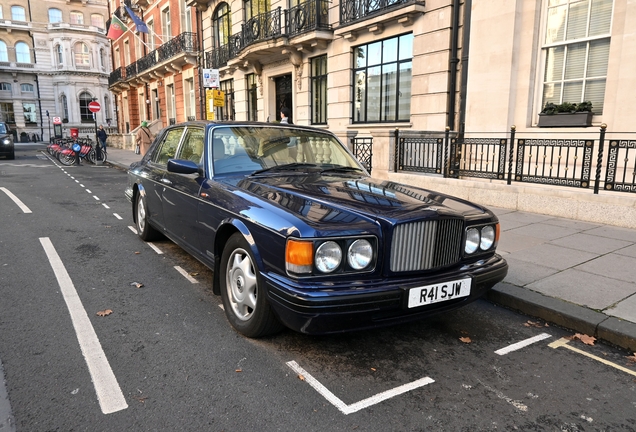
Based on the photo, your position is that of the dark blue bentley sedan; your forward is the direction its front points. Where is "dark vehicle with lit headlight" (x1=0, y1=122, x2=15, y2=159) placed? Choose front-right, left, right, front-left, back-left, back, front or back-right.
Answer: back

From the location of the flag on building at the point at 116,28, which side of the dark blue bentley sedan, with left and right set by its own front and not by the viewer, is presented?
back

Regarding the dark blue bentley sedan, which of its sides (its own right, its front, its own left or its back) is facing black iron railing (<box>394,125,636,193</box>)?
left

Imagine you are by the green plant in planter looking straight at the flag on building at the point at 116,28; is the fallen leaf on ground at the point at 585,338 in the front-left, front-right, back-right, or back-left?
back-left

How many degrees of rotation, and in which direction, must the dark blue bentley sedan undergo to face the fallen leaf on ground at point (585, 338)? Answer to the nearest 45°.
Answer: approximately 45° to its left

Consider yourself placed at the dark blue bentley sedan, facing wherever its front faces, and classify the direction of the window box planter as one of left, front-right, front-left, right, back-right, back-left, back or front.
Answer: left

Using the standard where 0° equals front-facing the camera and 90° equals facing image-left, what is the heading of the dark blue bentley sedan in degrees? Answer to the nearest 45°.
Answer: approximately 315°

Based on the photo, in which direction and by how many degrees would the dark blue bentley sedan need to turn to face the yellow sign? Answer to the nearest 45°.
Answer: approximately 135° to its left

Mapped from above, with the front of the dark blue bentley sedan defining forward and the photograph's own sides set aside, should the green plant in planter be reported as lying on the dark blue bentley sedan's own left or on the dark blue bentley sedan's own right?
on the dark blue bentley sedan's own left
